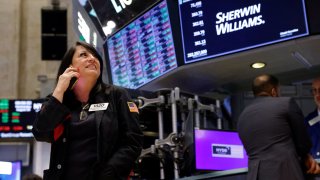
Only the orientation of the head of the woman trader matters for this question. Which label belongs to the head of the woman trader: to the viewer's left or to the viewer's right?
to the viewer's right

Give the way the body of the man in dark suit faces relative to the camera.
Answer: away from the camera

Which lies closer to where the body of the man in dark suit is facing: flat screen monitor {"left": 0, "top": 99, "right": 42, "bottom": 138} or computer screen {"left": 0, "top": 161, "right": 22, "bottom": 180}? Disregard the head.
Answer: the flat screen monitor

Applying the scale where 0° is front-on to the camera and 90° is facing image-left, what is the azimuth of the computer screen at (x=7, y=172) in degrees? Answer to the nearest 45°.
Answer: approximately 0°

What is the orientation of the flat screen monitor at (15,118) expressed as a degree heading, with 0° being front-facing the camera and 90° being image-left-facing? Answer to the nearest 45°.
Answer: approximately 0°

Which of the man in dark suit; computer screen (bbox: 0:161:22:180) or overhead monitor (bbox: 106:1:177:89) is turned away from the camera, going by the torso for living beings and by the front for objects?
the man in dark suit

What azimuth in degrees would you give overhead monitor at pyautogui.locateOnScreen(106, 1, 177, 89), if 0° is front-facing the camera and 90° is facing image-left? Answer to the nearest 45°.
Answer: approximately 45°

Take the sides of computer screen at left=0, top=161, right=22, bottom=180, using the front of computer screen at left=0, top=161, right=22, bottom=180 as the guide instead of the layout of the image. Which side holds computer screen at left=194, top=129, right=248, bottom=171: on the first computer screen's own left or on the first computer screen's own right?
on the first computer screen's own left
